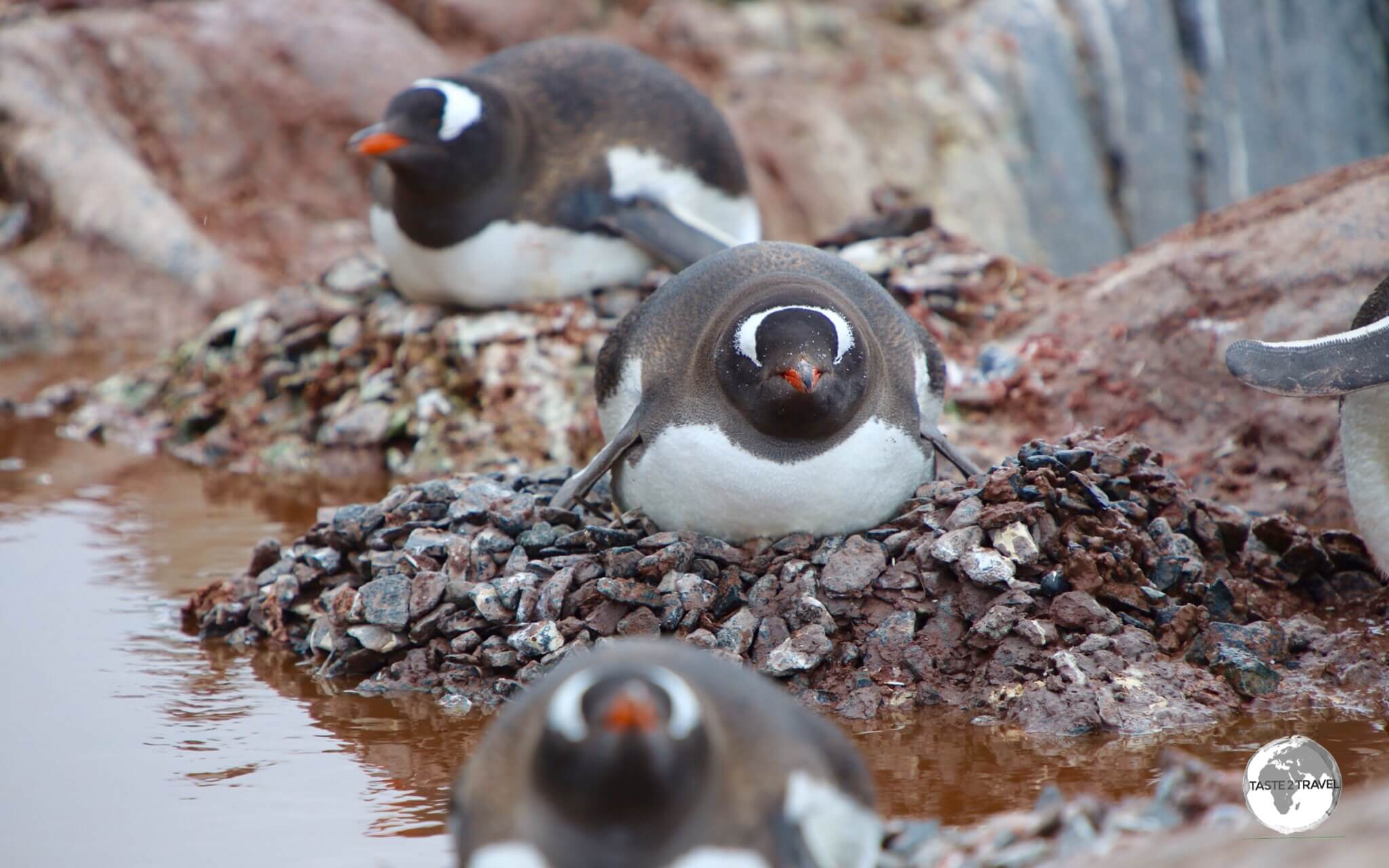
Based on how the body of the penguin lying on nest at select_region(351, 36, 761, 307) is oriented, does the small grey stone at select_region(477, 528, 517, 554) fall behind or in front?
in front

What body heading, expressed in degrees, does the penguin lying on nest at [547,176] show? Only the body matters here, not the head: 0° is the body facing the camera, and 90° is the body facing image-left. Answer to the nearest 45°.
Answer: approximately 45°

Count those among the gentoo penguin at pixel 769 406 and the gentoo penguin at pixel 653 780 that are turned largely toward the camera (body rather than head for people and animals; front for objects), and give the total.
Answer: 2

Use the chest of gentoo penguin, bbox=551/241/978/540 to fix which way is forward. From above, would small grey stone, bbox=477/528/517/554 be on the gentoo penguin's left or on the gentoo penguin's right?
on the gentoo penguin's right

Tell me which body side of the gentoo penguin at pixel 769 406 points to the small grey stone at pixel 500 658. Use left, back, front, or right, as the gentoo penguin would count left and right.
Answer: front

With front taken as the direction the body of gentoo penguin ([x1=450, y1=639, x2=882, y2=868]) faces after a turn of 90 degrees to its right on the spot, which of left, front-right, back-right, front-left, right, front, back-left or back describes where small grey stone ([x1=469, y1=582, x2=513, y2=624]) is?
right

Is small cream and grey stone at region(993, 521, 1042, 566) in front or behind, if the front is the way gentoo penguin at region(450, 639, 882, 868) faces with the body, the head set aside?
behind

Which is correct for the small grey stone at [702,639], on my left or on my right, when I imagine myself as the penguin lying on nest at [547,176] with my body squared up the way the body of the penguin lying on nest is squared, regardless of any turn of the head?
on my left

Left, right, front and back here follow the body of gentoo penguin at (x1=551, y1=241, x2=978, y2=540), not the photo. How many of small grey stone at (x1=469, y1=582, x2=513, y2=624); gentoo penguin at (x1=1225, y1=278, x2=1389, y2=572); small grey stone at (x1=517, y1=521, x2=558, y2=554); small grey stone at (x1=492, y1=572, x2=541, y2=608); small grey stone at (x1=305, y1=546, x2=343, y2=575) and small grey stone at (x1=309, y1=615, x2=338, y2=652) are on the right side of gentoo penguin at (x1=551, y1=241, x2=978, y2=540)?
5

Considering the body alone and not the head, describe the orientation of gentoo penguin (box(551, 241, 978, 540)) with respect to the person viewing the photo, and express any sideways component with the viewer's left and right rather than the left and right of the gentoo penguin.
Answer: facing the viewer

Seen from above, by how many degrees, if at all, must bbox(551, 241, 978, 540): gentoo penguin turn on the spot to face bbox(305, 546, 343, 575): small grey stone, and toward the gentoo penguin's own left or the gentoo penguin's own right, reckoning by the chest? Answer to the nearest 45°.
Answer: approximately 90° to the gentoo penguin's own right

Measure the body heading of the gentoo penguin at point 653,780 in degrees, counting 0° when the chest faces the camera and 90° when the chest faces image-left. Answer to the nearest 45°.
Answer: approximately 0°

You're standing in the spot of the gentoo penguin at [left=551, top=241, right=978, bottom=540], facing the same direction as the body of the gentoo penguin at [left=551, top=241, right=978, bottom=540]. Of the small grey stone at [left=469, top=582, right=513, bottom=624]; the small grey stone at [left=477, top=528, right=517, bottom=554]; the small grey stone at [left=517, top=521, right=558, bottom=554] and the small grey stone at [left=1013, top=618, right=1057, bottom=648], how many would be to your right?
3
